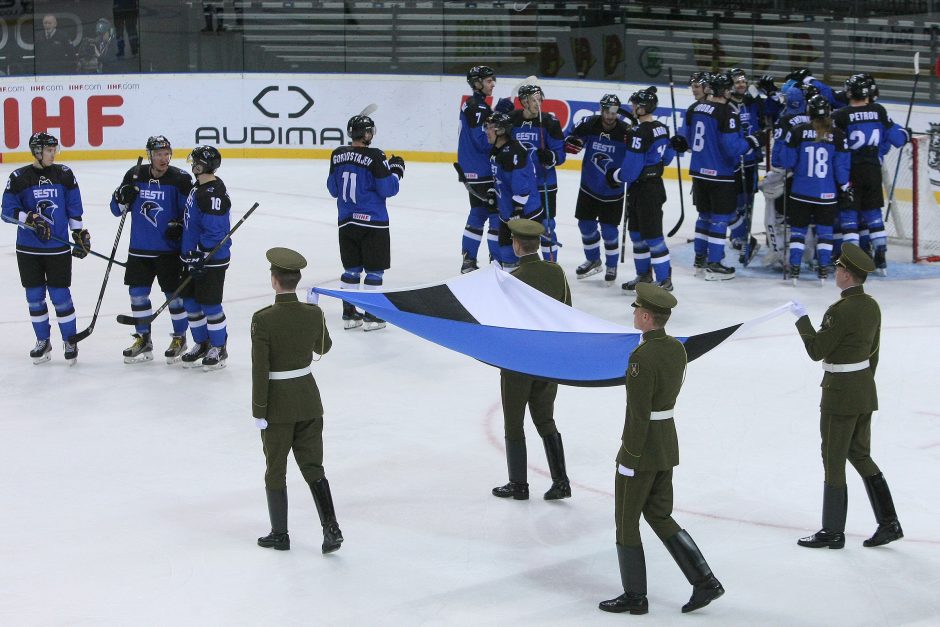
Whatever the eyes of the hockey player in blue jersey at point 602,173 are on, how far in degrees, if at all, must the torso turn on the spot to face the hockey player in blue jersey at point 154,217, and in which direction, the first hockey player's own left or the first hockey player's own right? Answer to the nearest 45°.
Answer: approximately 45° to the first hockey player's own right

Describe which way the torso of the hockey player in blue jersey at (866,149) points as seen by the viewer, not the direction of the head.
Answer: away from the camera

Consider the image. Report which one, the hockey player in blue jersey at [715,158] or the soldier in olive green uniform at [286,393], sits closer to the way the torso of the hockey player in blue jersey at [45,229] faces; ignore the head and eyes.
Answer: the soldier in olive green uniform

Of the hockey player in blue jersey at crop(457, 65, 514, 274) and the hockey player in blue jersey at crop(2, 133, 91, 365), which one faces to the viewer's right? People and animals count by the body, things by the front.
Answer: the hockey player in blue jersey at crop(457, 65, 514, 274)

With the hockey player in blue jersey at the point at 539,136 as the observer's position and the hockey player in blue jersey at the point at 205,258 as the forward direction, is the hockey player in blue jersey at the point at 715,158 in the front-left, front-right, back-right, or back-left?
back-left

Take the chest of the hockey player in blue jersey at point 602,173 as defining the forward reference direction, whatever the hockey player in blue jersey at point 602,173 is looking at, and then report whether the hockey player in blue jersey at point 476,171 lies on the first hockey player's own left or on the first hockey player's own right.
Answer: on the first hockey player's own right

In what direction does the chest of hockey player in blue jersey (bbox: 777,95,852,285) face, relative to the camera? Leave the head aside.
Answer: away from the camera
